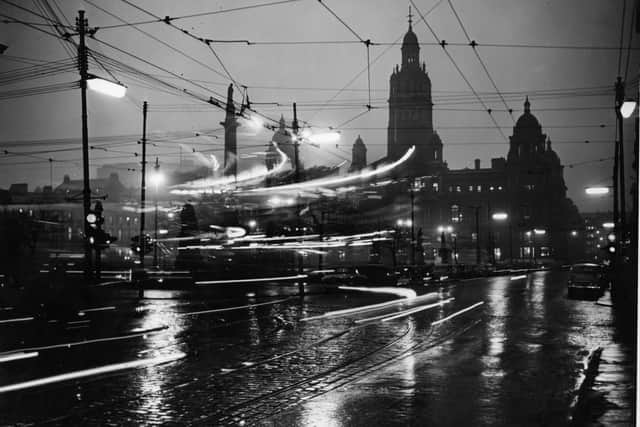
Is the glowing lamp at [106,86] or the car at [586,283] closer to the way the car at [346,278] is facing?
the glowing lamp

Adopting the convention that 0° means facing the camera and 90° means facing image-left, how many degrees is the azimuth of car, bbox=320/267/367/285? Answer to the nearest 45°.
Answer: approximately 90°

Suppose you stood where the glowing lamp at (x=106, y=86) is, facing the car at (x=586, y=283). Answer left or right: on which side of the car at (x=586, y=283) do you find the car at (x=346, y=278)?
left

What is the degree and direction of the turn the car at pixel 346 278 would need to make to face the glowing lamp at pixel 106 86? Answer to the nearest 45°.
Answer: approximately 90° to its left
